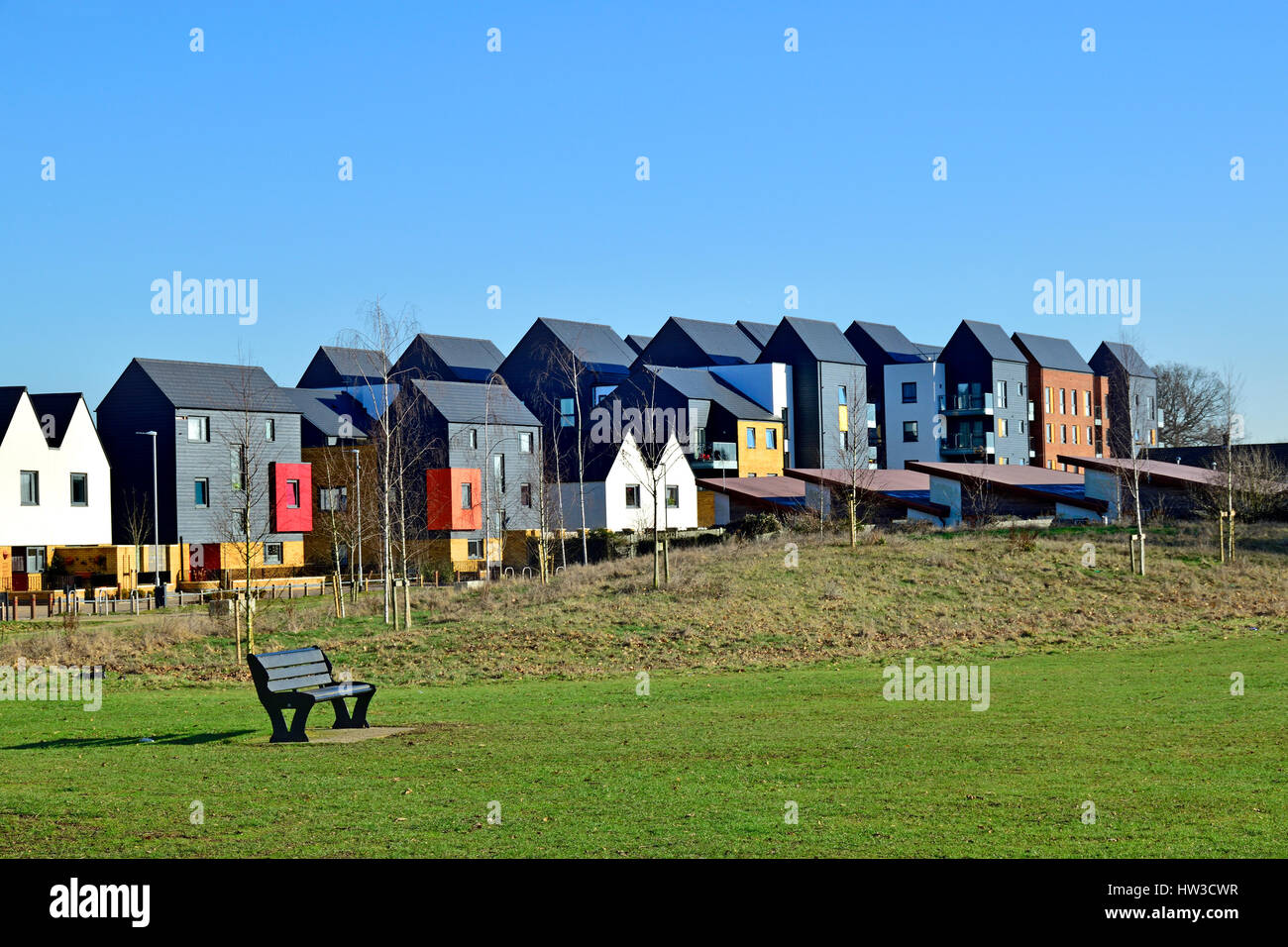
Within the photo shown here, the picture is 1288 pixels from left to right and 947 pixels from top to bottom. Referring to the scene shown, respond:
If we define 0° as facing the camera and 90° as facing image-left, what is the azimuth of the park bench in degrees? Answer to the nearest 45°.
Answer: approximately 315°
